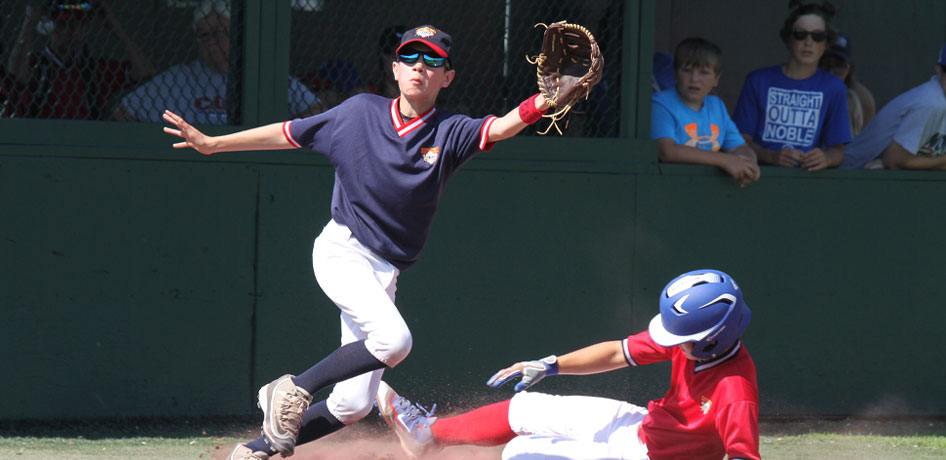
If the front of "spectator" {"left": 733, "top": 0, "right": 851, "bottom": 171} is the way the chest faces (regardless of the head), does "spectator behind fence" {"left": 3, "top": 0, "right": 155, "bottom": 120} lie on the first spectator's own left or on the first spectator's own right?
on the first spectator's own right

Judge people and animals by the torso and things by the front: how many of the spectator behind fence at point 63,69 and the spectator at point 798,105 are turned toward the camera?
2

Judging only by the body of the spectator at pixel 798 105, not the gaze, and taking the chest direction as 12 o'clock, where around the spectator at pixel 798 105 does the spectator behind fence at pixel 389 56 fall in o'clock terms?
the spectator behind fence at pixel 389 56 is roughly at 2 o'clock from the spectator at pixel 798 105.

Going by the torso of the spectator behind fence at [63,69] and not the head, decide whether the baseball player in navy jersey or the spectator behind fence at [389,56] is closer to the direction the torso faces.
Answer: the baseball player in navy jersey

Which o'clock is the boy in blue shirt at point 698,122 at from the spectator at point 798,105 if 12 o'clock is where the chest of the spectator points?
The boy in blue shirt is roughly at 2 o'clock from the spectator.

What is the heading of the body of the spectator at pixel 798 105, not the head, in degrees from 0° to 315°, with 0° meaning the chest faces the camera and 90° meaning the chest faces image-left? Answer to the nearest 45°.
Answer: approximately 0°

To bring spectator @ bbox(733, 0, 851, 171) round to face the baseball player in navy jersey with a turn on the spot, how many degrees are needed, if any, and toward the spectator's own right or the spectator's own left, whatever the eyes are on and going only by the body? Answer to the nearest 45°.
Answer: approximately 45° to the spectator's own right

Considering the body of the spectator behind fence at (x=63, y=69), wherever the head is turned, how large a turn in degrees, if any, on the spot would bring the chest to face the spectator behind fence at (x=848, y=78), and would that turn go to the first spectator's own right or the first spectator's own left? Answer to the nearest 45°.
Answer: approximately 90° to the first spectator's own left

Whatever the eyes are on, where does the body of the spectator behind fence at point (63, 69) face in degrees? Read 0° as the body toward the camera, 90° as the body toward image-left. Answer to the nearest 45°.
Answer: approximately 0°

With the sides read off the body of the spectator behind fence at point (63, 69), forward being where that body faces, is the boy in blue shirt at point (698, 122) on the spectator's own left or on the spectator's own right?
on the spectator's own left

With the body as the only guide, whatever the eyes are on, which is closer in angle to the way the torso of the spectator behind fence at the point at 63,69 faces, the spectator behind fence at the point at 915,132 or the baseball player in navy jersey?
the baseball player in navy jersey

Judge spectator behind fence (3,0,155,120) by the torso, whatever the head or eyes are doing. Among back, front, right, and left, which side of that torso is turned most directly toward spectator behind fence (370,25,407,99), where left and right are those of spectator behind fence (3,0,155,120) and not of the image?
left
